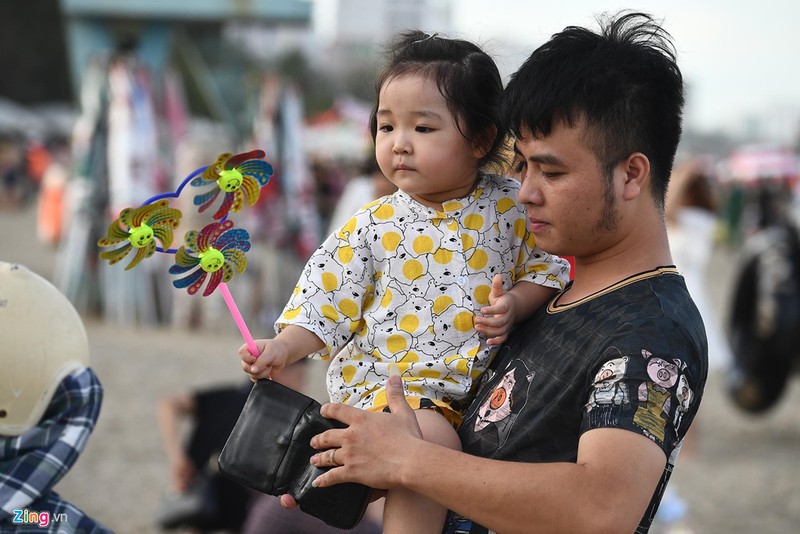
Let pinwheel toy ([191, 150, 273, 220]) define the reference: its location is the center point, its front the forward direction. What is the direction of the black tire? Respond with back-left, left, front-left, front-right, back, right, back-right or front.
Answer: back-left

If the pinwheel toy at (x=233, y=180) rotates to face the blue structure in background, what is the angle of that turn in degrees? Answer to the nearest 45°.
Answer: approximately 180°

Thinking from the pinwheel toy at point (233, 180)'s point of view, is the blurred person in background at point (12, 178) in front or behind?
behind

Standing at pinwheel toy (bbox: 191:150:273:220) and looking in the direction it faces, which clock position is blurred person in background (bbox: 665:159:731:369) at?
The blurred person in background is roughly at 7 o'clock from the pinwheel toy.

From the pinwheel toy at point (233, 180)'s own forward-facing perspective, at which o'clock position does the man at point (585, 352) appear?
The man is roughly at 10 o'clock from the pinwheel toy.

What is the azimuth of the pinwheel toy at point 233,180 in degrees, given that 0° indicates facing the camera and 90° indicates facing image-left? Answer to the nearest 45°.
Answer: approximately 0°
